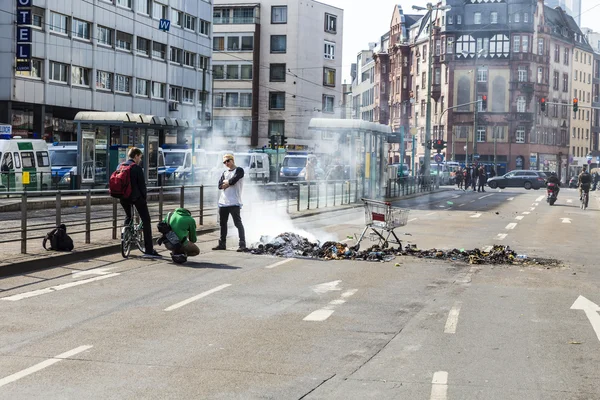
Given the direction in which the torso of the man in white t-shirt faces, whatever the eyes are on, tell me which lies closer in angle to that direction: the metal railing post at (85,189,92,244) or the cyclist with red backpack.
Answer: the cyclist with red backpack

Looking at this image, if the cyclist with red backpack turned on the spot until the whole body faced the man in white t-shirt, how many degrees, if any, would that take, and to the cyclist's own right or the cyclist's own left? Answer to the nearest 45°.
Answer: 0° — they already face them

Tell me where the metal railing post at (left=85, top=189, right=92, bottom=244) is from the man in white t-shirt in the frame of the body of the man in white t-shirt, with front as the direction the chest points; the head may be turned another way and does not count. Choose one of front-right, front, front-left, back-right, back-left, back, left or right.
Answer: front-right

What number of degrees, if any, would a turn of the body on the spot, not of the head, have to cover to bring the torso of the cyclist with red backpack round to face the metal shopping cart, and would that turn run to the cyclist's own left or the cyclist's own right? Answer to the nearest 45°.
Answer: approximately 45° to the cyclist's own right

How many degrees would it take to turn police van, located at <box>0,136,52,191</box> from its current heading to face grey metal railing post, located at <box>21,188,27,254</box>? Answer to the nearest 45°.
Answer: approximately 90° to its left

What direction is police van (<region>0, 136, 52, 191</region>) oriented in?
to the viewer's left

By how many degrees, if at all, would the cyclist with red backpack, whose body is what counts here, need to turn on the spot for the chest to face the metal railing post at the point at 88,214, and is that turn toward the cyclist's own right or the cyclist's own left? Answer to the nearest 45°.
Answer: approximately 90° to the cyclist's own left

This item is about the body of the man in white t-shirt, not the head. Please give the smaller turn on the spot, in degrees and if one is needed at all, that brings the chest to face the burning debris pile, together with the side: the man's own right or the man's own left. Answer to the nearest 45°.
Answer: approximately 135° to the man's own left

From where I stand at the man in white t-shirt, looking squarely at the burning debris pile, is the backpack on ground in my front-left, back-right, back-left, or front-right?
back-right

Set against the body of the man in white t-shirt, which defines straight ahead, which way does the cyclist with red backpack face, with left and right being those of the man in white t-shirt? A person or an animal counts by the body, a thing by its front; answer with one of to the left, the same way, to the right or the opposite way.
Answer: the opposite way

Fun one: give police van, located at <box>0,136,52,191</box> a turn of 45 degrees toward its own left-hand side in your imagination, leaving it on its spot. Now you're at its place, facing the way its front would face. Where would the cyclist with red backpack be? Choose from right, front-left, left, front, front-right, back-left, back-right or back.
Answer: front-left

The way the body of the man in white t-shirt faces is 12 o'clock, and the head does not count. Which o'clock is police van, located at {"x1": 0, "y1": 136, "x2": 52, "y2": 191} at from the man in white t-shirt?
The police van is roughly at 4 o'clock from the man in white t-shirt.

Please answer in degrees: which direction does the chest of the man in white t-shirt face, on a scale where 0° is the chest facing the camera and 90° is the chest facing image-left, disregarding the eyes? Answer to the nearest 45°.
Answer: approximately 45°

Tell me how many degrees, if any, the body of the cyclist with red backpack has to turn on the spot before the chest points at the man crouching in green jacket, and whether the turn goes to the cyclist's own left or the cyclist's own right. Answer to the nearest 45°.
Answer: approximately 45° to the cyclist's own right

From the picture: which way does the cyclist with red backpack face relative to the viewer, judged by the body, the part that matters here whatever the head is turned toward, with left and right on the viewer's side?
facing away from the viewer and to the right of the viewer
